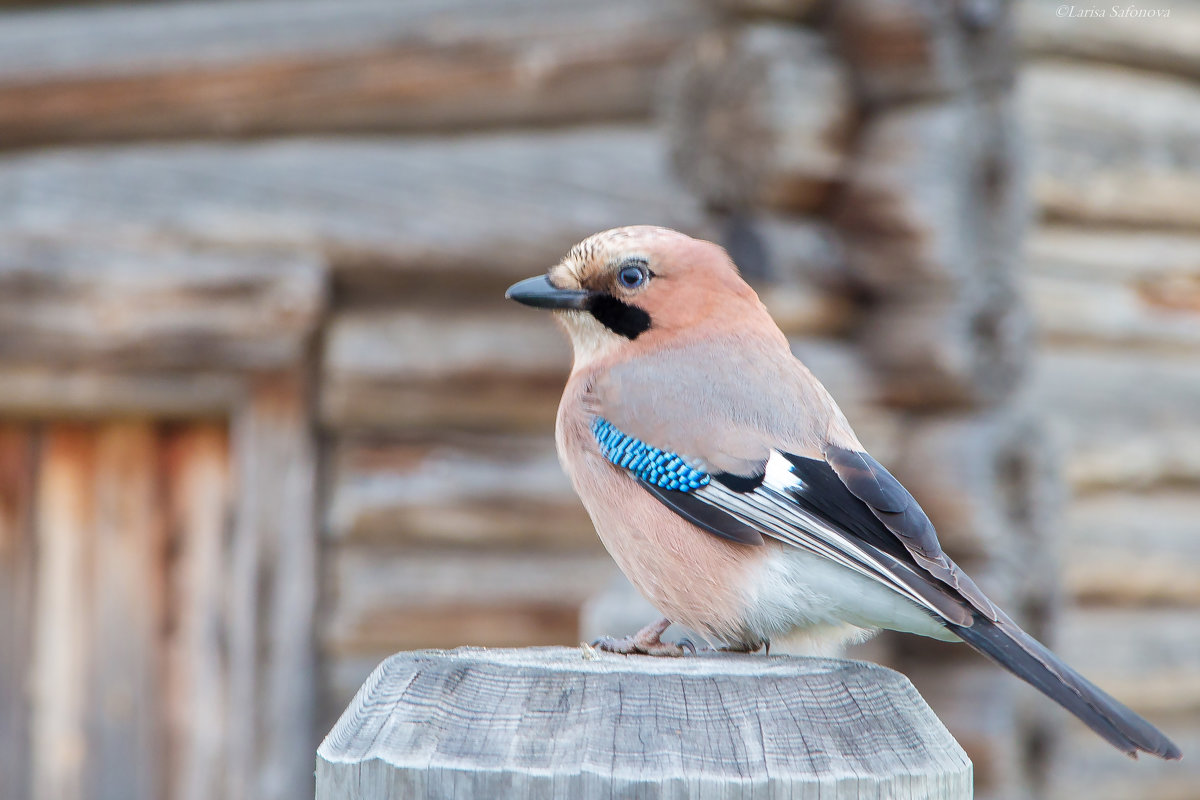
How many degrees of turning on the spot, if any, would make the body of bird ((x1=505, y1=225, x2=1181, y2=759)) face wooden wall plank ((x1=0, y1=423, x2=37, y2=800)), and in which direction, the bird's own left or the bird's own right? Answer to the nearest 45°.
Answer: approximately 45° to the bird's own right

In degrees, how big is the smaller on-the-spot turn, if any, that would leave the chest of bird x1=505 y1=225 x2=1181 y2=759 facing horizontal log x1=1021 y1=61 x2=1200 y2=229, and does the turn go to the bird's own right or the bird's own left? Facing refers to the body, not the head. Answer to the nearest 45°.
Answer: approximately 90° to the bird's own right

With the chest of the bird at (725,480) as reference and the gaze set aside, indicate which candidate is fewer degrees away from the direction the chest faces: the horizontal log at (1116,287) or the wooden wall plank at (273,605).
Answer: the wooden wall plank

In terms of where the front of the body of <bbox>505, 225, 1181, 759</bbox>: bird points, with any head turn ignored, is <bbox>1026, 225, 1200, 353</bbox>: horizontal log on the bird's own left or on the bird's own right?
on the bird's own right

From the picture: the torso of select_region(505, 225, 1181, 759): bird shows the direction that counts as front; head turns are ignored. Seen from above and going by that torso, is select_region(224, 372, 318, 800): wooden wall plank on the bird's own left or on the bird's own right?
on the bird's own right

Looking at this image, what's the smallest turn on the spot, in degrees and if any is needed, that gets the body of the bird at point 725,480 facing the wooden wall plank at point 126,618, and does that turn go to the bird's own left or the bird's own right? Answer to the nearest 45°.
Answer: approximately 45° to the bird's own right

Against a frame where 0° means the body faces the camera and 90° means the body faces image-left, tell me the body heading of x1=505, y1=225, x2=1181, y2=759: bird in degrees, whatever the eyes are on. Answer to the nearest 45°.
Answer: approximately 90°

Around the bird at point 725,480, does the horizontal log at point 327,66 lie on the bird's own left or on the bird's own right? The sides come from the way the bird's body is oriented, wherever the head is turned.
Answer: on the bird's own right

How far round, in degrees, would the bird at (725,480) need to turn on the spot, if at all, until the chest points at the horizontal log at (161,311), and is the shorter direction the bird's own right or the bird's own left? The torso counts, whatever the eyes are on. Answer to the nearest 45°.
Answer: approximately 45° to the bird's own right
